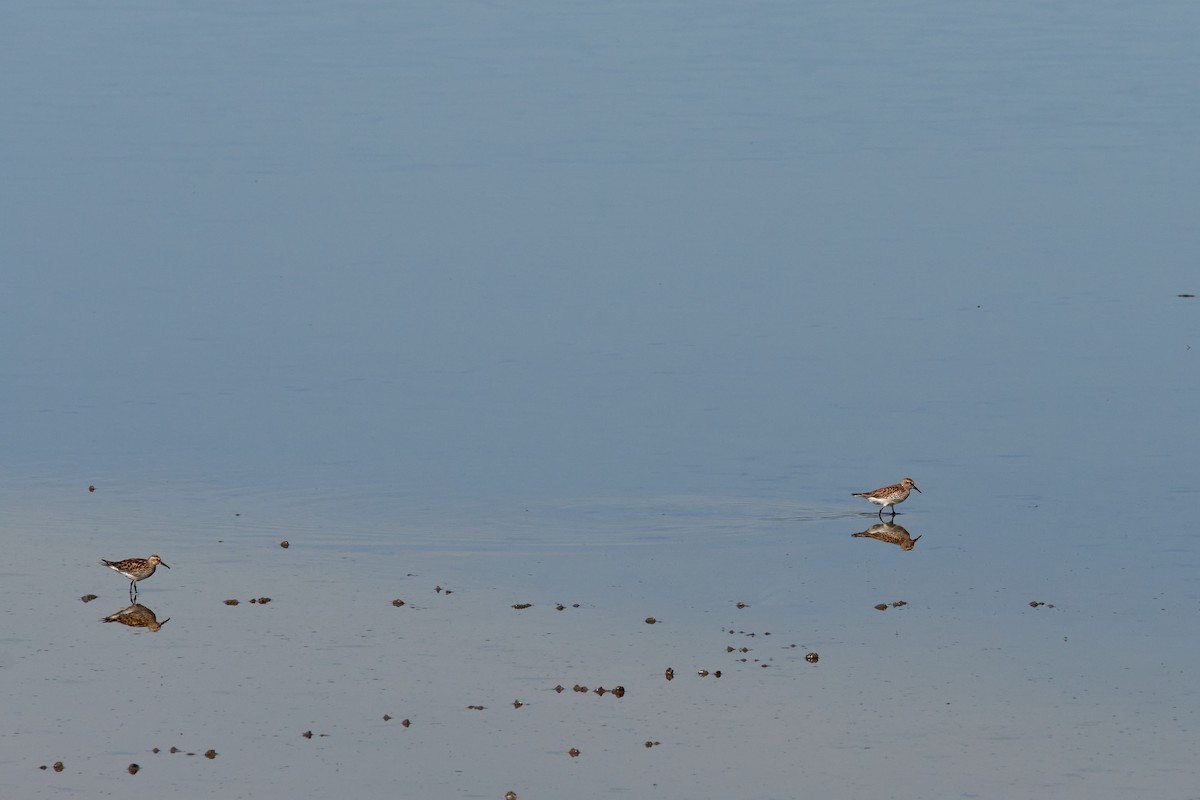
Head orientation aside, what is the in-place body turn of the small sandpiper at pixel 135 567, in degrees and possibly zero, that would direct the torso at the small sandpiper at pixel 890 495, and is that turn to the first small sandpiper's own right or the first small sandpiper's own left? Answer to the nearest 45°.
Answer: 0° — it already faces it

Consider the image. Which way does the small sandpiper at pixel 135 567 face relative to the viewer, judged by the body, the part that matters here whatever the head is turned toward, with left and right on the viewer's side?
facing to the right of the viewer

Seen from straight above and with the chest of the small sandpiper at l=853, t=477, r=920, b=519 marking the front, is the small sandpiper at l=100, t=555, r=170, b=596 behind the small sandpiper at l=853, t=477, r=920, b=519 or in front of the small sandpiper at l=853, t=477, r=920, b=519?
behind

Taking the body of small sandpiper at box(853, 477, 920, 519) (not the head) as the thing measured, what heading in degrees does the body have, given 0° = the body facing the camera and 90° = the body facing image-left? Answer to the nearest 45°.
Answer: approximately 270°

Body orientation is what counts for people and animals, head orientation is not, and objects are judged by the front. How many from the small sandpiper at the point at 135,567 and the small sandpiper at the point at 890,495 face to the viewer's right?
2
